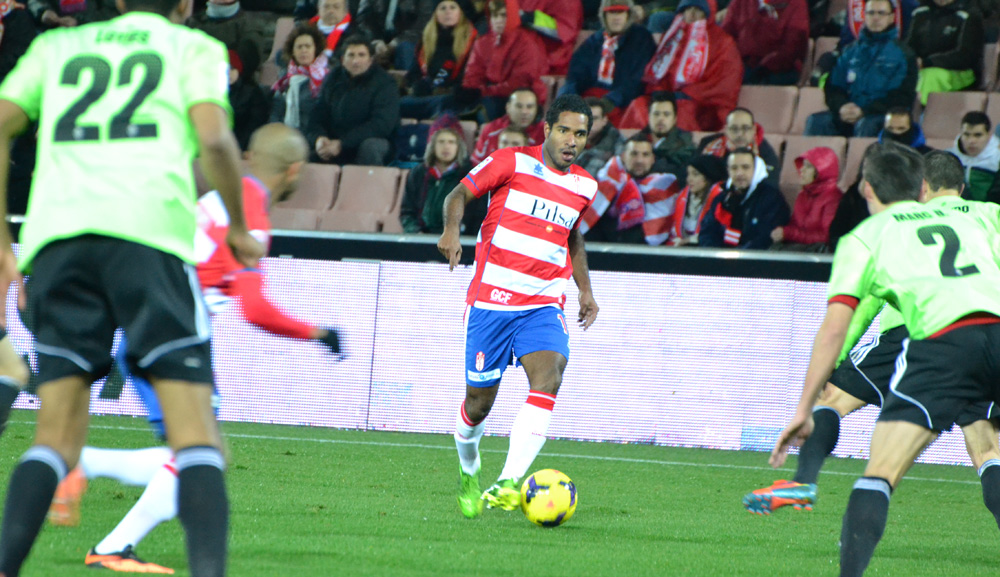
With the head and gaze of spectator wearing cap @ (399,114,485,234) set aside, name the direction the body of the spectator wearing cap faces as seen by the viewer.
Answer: toward the camera

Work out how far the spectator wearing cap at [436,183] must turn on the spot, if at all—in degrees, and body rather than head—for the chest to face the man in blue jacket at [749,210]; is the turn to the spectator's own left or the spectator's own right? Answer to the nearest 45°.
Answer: approximately 90° to the spectator's own left

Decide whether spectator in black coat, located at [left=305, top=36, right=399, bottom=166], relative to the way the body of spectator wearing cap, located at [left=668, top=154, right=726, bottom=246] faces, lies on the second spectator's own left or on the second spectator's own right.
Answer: on the second spectator's own right

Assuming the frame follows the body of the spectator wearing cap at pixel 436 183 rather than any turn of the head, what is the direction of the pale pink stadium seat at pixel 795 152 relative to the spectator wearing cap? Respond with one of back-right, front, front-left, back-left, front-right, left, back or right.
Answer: left

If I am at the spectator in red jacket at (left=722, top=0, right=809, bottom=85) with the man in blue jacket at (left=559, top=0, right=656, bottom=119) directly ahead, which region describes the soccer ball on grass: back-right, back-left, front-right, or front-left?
front-left

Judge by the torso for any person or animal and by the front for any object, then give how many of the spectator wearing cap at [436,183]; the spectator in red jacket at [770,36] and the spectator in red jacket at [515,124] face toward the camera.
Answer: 3

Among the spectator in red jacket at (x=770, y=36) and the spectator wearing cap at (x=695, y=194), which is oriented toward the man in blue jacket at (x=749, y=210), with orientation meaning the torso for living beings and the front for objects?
the spectator in red jacket

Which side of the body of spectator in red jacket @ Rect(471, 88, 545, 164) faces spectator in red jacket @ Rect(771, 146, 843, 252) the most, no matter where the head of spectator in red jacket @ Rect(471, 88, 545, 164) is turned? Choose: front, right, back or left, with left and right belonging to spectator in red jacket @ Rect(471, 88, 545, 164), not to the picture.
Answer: left

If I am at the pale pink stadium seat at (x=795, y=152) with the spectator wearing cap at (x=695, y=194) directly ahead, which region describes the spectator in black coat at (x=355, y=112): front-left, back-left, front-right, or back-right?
front-right

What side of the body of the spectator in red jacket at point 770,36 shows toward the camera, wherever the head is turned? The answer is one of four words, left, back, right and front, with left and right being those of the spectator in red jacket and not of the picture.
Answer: front

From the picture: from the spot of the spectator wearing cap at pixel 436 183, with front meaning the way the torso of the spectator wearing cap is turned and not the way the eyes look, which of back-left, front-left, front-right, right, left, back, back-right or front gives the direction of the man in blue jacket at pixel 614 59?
back-left

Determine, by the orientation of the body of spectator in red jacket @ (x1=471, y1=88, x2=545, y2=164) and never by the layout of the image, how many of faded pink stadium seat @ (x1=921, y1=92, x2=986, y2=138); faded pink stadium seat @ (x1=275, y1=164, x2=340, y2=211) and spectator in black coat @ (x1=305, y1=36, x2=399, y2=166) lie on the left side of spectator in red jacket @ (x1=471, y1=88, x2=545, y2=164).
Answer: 1

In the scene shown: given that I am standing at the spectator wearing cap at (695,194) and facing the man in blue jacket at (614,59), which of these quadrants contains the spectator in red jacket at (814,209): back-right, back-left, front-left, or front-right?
back-right

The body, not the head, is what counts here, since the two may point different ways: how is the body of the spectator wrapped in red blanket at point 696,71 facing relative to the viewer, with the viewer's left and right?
facing the viewer and to the left of the viewer

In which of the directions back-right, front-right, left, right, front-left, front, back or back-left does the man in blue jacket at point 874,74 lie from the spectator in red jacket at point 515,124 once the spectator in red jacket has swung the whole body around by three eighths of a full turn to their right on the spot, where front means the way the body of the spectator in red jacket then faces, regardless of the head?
back-right
